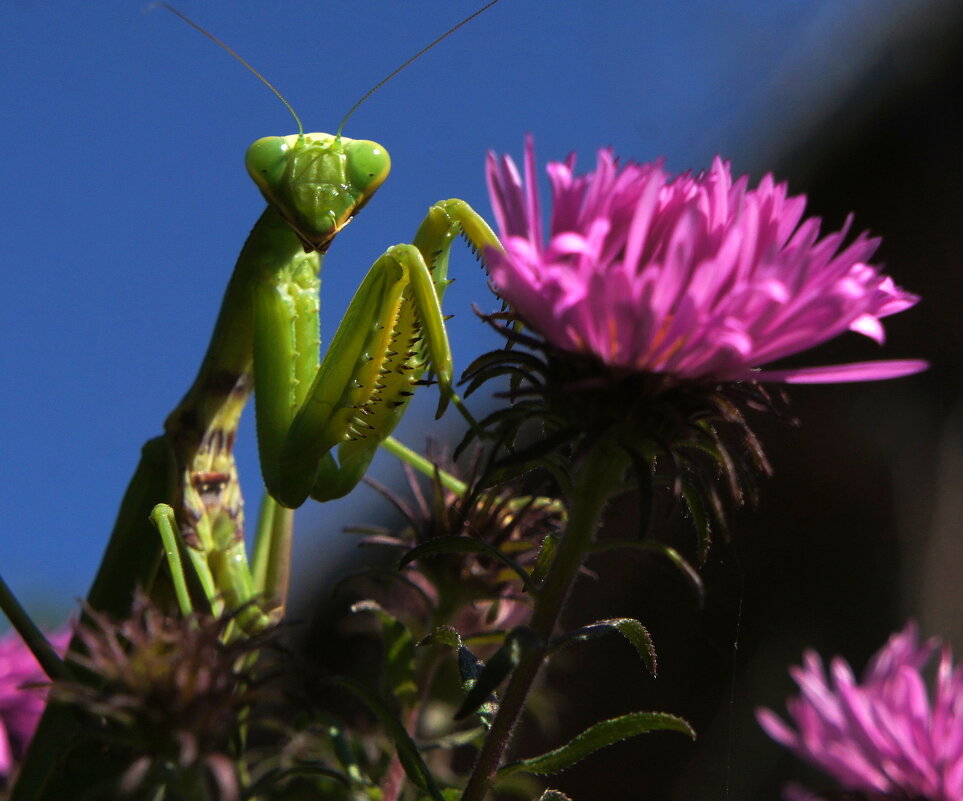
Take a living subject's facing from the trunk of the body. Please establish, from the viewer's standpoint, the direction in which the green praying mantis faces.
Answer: facing the viewer and to the right of the viewer

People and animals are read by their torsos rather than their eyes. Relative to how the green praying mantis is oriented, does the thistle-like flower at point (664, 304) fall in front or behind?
in front

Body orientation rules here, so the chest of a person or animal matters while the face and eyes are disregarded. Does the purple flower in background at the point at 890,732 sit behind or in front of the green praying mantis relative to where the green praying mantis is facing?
in front
